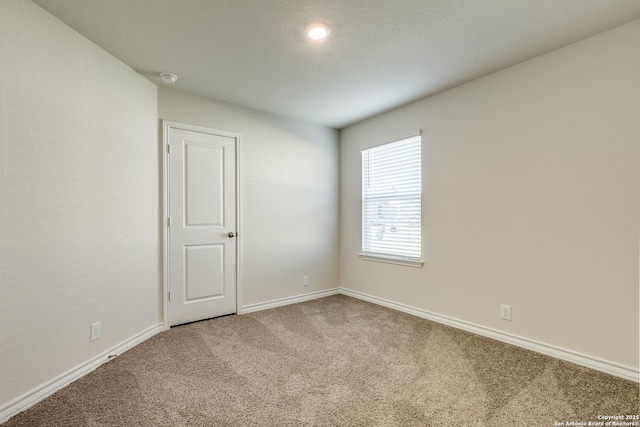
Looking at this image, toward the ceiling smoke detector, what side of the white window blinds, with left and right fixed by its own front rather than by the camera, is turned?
front

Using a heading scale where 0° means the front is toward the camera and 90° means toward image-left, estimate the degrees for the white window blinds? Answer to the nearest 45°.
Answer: approximately 45°

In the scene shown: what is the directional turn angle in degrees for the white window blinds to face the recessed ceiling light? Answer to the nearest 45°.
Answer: approximately 45° to its left

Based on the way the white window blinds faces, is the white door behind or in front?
in front
